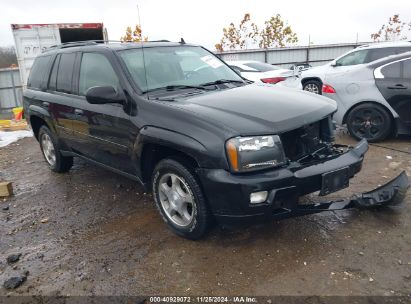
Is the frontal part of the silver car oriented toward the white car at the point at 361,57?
no

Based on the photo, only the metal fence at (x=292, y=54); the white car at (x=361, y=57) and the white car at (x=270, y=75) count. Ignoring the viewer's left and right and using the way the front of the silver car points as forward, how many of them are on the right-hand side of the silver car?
0

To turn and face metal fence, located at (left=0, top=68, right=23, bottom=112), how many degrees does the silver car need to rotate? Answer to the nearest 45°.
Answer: approximately 180°

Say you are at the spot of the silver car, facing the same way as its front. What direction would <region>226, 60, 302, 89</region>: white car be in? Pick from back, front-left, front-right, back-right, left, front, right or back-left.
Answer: back-left

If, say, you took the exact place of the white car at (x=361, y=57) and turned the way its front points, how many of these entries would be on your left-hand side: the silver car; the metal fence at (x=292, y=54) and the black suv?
2

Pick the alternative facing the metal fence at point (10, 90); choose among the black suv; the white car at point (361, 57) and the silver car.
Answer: the white car

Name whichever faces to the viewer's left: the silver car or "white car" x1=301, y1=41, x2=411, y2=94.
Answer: the white car

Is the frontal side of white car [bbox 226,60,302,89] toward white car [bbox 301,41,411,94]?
no

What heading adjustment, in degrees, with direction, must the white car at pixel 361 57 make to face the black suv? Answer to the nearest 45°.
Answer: approximately 90° to its left

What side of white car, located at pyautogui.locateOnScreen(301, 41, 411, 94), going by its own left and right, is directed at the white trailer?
front

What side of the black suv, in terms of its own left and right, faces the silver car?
left

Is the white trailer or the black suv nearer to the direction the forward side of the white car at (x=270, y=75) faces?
the white trailer

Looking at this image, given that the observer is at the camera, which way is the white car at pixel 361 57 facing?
facing to the left of the viewer

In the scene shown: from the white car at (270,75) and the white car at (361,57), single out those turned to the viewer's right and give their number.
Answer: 0

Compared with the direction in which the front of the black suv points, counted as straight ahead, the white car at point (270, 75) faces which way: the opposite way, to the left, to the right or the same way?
the opposite way

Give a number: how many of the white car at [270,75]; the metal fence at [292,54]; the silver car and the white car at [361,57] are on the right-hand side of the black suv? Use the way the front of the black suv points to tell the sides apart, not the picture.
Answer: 0

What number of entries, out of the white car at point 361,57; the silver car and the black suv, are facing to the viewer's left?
1

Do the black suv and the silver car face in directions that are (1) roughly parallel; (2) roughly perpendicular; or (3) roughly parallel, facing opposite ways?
roughly parallel
